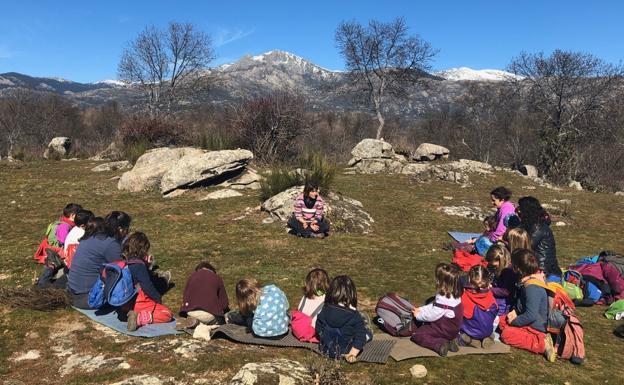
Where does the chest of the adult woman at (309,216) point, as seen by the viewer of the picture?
toward the camera

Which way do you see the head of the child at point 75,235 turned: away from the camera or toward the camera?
away from the camera

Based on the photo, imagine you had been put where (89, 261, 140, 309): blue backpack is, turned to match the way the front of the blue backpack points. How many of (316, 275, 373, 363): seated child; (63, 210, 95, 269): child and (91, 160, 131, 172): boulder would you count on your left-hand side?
1

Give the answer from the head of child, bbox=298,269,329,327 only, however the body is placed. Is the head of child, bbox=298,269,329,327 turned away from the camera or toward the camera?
away from the camera

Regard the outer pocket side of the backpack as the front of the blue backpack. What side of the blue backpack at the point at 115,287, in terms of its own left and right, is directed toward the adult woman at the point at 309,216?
back

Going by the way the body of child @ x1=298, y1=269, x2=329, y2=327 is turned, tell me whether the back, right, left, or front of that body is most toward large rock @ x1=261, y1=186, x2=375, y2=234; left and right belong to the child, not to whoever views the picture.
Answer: front

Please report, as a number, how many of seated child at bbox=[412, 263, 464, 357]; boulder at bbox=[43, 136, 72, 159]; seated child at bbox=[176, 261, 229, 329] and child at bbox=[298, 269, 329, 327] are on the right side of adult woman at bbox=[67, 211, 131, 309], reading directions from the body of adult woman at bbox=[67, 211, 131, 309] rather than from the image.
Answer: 3

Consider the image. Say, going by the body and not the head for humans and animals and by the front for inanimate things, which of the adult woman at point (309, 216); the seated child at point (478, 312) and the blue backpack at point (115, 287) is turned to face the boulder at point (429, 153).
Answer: the seated child

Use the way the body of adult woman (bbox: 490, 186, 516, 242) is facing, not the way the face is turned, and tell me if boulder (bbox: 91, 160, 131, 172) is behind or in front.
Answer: in front

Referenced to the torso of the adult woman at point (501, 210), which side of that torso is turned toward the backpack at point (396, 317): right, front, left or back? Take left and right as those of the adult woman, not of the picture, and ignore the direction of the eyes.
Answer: left

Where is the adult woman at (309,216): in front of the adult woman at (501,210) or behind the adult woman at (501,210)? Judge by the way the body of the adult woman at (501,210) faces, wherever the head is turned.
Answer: in front
